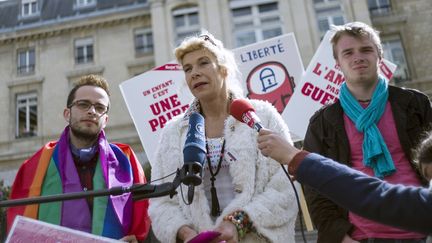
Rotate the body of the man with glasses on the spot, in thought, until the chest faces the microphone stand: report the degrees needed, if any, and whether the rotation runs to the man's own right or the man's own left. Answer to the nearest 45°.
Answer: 0° — they already face it

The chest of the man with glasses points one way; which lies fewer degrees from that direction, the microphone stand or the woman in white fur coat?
the microphone stand

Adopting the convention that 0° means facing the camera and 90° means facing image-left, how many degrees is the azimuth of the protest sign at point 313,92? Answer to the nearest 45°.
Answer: approximately 0°

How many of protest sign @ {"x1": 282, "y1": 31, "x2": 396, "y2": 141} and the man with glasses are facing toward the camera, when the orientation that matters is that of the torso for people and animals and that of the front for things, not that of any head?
2

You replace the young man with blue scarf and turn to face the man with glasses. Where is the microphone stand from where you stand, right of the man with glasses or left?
left

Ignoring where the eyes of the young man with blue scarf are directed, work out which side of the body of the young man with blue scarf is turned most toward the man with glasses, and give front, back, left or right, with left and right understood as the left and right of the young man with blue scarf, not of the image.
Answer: right

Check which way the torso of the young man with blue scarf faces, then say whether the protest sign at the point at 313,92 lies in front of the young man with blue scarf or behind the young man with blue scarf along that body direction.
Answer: behind
